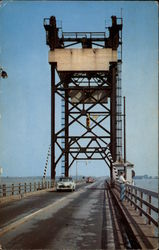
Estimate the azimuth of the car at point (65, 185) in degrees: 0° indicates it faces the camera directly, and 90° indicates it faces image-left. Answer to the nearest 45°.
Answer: approximately 0°
